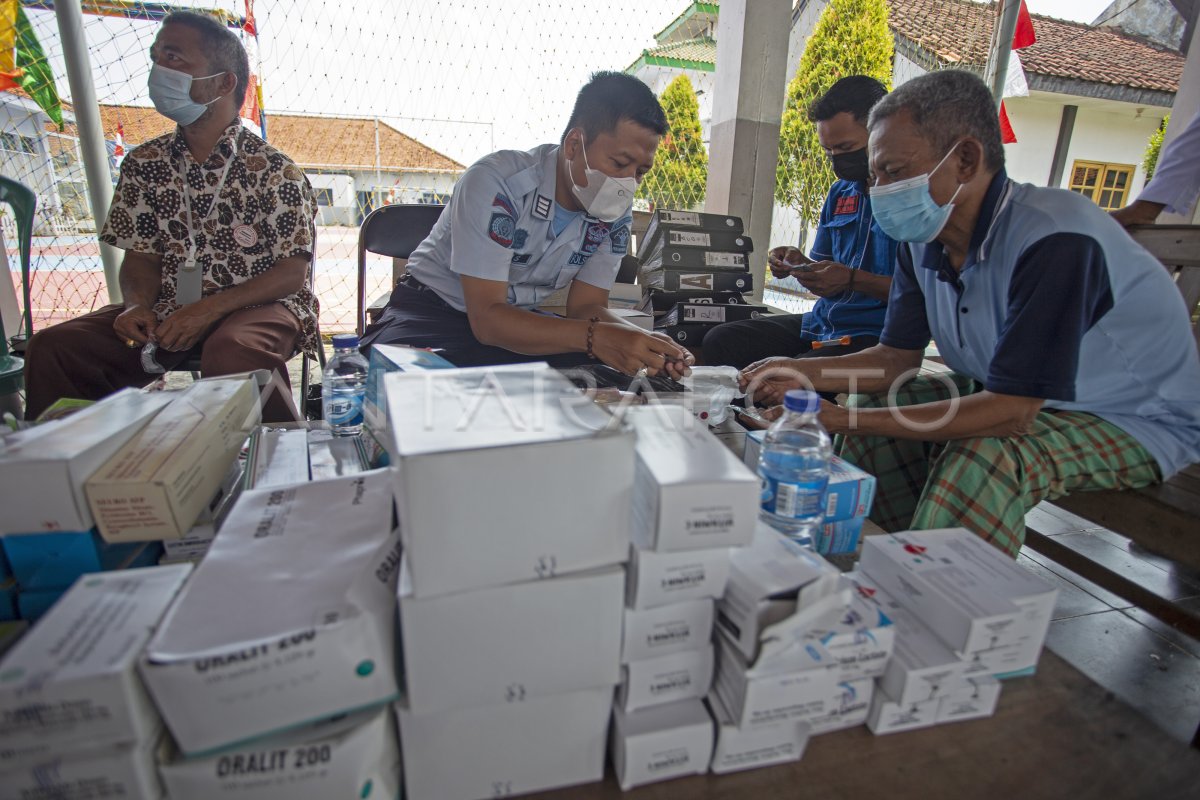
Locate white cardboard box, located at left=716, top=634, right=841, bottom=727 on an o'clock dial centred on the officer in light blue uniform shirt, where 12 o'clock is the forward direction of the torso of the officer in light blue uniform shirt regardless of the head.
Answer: The white cardboard box is roughly at 1 o'clock from the officer in light blue uniform shirt.

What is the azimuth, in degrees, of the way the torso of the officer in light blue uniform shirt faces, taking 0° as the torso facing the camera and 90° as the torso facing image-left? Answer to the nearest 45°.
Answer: approximately 315°

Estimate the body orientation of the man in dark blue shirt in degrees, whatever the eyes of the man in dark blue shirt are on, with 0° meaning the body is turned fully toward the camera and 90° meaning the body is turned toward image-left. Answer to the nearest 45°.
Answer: approximately 45°

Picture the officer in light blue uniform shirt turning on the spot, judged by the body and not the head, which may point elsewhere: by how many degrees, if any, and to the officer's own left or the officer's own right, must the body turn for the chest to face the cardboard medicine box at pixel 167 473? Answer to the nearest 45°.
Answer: approximately 90° to the officer's own right

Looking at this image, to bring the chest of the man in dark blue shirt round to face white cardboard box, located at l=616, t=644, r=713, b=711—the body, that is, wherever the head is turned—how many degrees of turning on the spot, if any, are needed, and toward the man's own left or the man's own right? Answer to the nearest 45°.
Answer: approximately 45° to the man's own left

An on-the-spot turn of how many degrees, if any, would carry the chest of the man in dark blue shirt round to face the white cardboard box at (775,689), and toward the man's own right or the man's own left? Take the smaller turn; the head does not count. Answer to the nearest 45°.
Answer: approximately 45° to the man's own left
